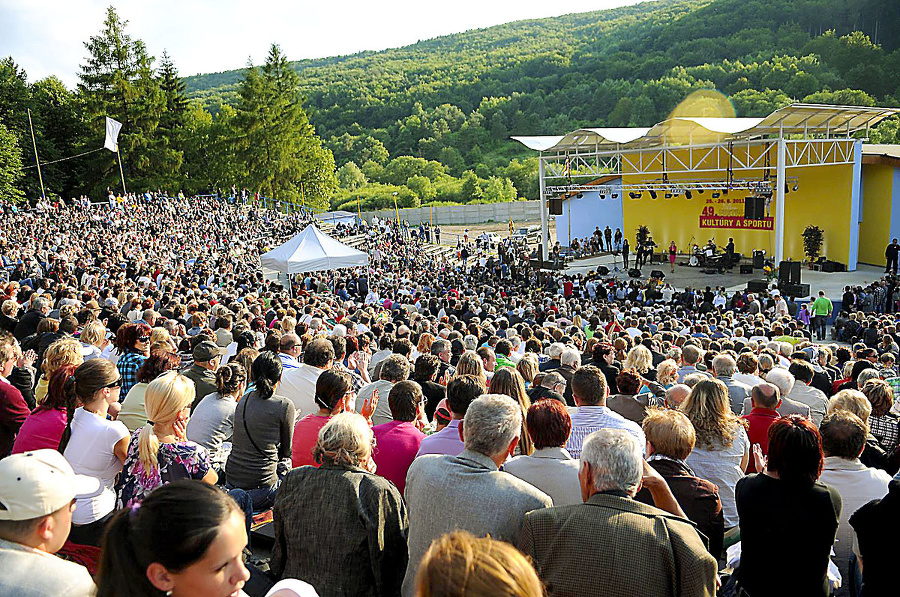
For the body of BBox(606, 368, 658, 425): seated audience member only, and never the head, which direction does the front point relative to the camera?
away from the camera

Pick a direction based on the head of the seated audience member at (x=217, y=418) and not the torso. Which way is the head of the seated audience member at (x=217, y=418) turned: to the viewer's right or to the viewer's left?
to the viewer's right

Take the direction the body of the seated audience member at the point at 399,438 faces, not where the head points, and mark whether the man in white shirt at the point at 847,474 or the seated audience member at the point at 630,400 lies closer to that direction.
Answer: the seated audience member

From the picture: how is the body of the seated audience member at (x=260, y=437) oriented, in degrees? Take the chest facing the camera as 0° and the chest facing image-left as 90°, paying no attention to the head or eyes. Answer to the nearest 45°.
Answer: approximately 225°

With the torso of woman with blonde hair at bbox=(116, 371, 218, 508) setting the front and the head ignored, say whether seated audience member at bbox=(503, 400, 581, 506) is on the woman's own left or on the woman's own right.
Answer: on the woman's own right

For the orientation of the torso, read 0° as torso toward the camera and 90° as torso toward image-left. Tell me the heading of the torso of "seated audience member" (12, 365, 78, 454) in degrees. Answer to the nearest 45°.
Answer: approximately 225°

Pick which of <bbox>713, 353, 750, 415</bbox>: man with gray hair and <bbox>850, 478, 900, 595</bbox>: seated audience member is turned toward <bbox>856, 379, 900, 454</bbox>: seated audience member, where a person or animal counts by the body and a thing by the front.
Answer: <bbox>850, 478, 900, 595</bbox>: seated audience member

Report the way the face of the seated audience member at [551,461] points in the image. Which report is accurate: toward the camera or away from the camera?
away from the camera

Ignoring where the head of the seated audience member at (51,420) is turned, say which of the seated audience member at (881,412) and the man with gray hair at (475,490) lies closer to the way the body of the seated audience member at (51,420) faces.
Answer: the seated audience member

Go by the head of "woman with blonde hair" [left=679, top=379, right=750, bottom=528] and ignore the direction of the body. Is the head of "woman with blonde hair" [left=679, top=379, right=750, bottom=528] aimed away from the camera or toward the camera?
away from the camera

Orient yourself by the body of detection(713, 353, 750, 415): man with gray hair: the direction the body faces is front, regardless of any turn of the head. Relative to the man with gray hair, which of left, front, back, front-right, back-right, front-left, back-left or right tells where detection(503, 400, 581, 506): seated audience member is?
back

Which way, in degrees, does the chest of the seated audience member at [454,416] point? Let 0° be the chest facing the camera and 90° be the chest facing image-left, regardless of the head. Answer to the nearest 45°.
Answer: approximately 180°

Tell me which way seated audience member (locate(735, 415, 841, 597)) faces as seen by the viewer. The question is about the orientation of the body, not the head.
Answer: away from the camera

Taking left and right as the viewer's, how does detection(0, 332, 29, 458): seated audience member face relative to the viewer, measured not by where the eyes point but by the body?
facing away from the viewer and to the right of the viewer

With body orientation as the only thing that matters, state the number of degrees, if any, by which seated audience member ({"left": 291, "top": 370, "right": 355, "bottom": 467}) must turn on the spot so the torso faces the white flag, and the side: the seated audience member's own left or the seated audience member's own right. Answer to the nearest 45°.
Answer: approximately 45° to the seated audience member's own left

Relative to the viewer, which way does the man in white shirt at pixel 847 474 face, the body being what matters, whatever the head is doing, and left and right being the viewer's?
facing away from the viewer

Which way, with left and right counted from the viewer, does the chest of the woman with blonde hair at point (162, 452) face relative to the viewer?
facing away from the viewer and to the right of the viewer
